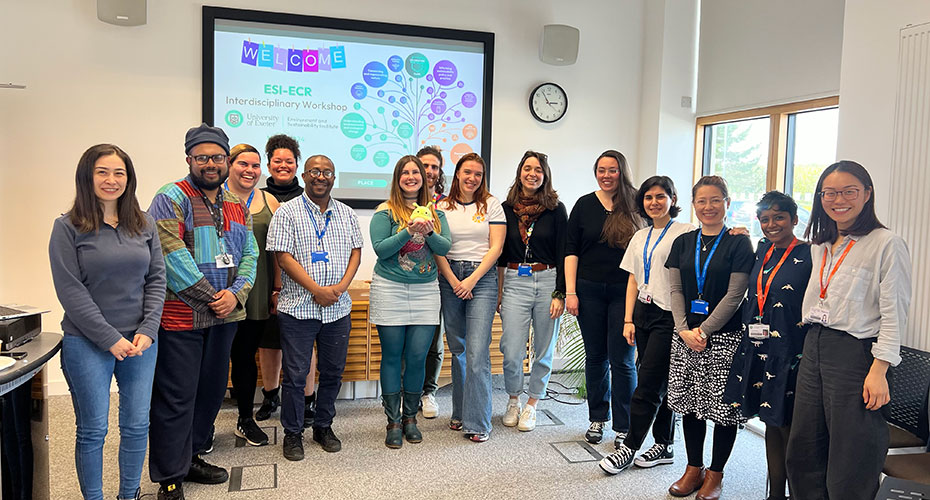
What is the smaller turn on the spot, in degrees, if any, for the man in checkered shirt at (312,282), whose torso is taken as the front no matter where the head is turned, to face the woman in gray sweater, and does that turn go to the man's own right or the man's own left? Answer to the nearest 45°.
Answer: approximately 45° to the man's own right

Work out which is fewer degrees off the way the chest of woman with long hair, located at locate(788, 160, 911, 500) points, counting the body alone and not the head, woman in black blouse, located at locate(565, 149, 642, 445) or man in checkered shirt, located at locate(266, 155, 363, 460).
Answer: the man in checkered shirt

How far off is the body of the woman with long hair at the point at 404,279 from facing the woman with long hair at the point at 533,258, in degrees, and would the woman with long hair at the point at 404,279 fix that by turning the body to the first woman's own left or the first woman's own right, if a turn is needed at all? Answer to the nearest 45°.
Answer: approximately 90° to the first woman's own left

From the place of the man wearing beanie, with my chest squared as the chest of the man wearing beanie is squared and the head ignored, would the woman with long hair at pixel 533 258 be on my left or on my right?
on my left

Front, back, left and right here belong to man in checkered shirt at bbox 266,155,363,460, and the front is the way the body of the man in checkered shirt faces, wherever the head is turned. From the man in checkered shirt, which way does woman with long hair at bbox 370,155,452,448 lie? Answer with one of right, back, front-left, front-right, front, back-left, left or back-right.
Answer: left

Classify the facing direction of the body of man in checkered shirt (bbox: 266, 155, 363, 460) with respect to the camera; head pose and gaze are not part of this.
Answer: toward the camera

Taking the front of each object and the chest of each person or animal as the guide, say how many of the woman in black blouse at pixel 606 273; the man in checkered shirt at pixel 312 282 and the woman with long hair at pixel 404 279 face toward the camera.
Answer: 3

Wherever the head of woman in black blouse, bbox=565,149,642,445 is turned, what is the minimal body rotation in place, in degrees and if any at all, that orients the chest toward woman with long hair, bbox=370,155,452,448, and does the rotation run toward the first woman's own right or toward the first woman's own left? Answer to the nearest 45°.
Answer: approximately 90° to the first woman's own right
